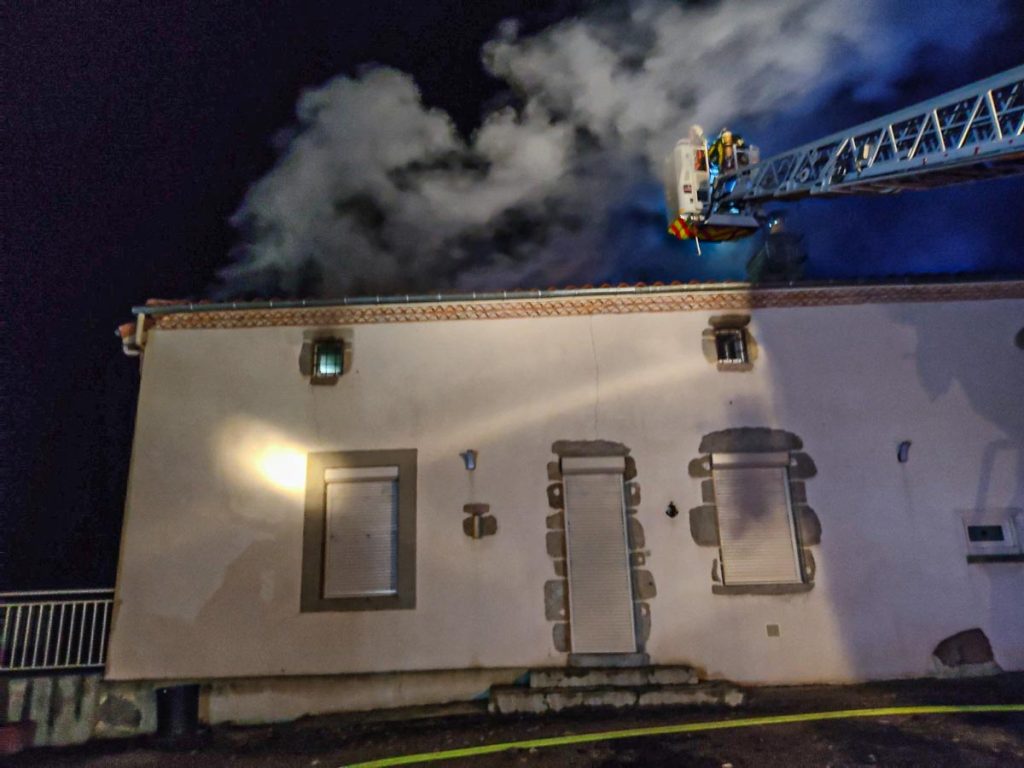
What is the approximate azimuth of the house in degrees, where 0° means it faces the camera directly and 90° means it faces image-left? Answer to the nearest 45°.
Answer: approximately 0°
